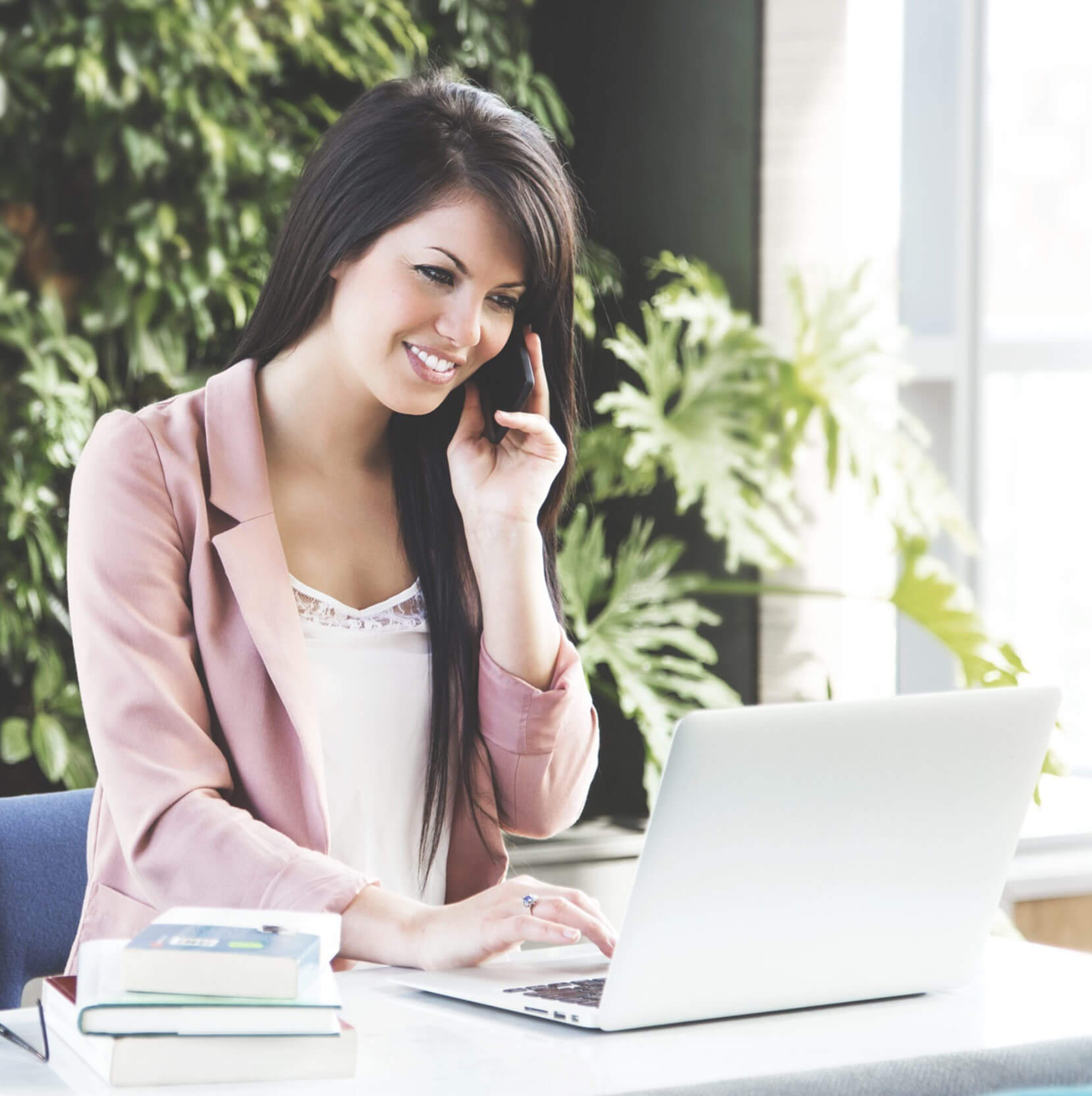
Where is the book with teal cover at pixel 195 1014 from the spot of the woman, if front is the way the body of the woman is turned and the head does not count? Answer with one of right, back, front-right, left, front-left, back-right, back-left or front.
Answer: front-right

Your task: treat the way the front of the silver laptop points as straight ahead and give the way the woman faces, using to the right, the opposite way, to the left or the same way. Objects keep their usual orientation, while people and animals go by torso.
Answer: the opposite way

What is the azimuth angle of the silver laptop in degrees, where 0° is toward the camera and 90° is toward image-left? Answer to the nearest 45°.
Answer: approximately 135°

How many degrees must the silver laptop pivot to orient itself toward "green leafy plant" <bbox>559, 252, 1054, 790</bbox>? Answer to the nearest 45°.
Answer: approximately 45° to its right

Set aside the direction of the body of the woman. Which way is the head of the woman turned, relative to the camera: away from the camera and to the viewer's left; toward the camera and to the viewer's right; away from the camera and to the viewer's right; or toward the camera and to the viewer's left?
toward the camera and to the viewer's right

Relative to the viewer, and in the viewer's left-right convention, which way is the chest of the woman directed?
facing the viewer and to the right of the viewer

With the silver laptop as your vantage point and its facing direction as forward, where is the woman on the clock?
The woman is roughly at 12 o'clock from the silver laptop.
